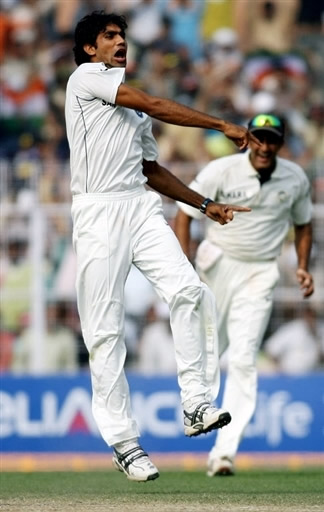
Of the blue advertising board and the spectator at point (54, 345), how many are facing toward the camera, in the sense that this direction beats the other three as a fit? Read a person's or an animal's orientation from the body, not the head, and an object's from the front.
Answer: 2

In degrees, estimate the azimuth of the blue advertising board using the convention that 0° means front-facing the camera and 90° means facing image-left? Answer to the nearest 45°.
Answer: approximately 0°

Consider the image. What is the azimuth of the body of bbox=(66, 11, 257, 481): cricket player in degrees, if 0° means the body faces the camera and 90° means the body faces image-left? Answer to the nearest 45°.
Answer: approximately 315°

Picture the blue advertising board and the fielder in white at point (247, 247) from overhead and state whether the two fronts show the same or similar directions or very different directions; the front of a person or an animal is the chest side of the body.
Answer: same or similar directions

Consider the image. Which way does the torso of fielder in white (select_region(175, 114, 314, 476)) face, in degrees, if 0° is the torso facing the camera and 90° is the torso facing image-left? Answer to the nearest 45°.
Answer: approximately 0°

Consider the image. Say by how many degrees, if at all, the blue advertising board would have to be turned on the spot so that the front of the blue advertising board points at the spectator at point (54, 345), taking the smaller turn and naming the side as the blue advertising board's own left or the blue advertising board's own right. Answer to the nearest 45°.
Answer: approximately 135° to the blue advertising board's own right

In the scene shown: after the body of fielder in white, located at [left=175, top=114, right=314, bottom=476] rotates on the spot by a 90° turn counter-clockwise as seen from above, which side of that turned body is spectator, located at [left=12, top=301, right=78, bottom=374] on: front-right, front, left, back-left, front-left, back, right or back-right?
back-left

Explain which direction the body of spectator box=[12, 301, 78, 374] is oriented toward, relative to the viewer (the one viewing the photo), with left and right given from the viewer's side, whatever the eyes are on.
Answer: facing the viewer

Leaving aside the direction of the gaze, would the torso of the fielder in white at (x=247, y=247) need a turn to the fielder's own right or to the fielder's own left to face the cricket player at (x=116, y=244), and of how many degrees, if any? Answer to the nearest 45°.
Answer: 0° — they already face them

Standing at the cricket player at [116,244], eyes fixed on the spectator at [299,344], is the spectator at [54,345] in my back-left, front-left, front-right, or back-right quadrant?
front-left

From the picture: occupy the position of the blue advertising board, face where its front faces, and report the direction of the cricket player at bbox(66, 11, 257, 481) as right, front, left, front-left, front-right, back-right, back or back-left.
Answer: front

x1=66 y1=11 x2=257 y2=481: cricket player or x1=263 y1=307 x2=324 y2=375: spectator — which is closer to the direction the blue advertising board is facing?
the cricket player

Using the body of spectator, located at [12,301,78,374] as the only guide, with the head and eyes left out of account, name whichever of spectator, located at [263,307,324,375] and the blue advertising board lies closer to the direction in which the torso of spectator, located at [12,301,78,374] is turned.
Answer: the blue advertising board
